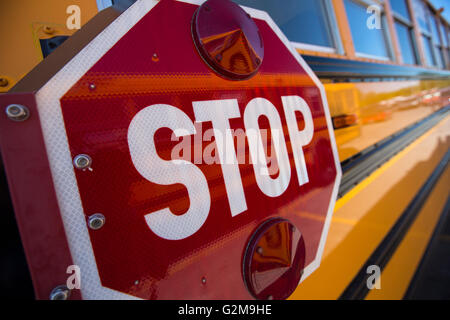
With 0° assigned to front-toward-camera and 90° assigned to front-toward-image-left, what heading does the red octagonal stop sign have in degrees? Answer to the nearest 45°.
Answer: approximately 315°

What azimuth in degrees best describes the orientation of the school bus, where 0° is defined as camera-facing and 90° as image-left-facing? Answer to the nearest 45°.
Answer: approximately 45°
